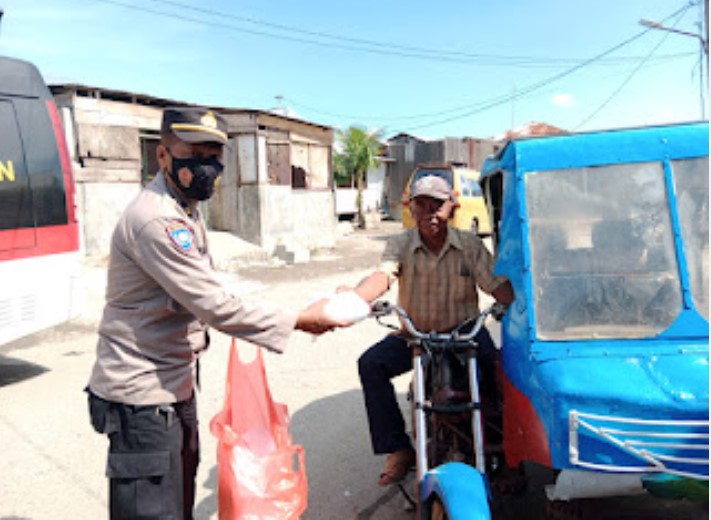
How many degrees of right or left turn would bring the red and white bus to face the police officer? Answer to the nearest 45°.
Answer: approximately 45° to its left

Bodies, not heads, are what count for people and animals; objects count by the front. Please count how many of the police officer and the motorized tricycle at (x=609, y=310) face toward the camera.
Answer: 1

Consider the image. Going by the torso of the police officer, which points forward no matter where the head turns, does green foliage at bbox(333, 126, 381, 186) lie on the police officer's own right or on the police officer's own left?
on the police officer's own left

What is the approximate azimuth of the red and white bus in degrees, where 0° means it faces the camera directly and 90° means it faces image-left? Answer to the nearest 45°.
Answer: approximately 45°

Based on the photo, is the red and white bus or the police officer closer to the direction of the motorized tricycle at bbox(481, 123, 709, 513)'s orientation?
the police officer

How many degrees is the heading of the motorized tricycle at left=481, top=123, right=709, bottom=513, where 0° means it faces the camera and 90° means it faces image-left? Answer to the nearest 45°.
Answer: approximately 0°

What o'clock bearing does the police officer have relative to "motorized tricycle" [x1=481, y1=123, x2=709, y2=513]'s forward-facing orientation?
The police officer is roughly at 2 o'clock from the motorized tricycle.

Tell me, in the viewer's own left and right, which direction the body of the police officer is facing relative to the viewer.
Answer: facing to the right of the viewer

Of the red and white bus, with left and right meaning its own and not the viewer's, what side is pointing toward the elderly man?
left

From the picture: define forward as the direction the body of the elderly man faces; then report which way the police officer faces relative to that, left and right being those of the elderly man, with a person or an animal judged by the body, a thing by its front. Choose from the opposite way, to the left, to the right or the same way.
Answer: to the left
